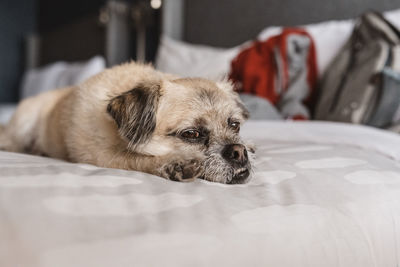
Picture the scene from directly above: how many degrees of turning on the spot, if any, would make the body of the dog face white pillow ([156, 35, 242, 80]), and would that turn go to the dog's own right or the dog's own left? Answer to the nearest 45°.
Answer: approximately 135° to the dog's own left

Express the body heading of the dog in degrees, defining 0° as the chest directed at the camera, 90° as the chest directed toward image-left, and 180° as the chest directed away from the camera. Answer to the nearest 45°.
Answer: approximately 315°

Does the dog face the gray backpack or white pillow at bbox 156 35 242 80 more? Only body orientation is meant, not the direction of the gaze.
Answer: the gray backpack

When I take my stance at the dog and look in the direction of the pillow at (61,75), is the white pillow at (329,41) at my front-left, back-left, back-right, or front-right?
front-right

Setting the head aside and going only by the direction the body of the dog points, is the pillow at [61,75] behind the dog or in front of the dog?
behind

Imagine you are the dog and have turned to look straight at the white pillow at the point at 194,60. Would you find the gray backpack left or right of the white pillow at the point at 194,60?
right

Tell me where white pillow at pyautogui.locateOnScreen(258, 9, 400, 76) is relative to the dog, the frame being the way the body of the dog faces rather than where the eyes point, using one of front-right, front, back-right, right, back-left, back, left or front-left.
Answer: left

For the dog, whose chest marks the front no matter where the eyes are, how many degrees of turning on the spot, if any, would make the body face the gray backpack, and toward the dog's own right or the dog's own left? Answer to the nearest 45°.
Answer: approximately 90° to the dog's own left
